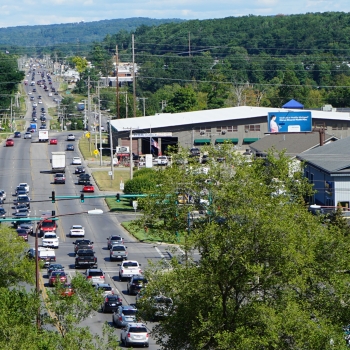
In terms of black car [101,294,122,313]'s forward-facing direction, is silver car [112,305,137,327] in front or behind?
behind

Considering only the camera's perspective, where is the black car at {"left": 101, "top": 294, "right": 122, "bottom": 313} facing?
facing away from the viewer

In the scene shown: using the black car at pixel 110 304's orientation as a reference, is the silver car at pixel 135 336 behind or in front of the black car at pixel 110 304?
behind

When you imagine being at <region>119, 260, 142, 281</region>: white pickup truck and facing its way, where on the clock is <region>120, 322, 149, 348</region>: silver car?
The silver car is roughly at 6 o'clock from the white pickup truck.

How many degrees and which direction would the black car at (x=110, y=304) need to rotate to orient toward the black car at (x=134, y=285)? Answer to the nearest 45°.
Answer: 0° — it already faces it

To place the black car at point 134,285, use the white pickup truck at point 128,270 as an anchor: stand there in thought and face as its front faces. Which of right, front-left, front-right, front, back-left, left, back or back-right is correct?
back

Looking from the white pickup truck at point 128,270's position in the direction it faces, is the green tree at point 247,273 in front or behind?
behind

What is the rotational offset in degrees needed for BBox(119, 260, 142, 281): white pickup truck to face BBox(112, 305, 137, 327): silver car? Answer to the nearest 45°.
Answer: approximately 180°

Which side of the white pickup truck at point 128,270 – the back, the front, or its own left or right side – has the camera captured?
back
